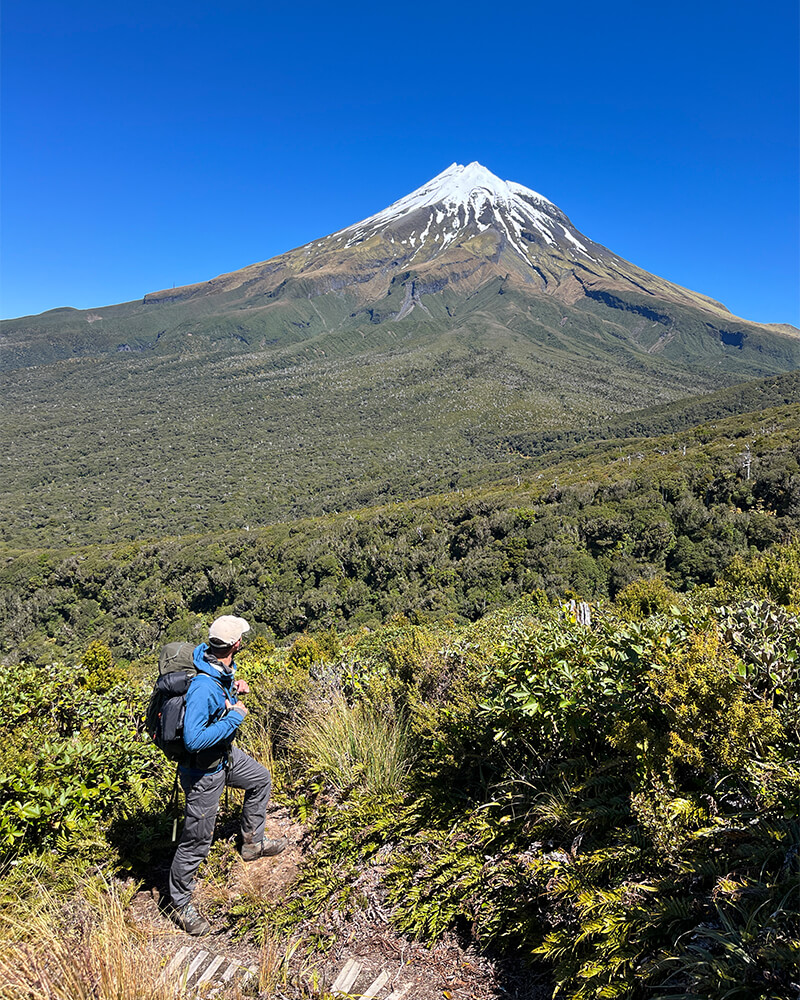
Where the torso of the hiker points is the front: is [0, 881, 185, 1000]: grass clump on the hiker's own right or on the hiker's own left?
on the hiker's own right

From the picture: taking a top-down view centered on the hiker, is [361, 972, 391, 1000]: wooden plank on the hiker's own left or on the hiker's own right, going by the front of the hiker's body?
on the hiker's own right

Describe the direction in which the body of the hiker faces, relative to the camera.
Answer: to the viewer's right

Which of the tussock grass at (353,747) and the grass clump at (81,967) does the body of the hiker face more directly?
the tussock grass
